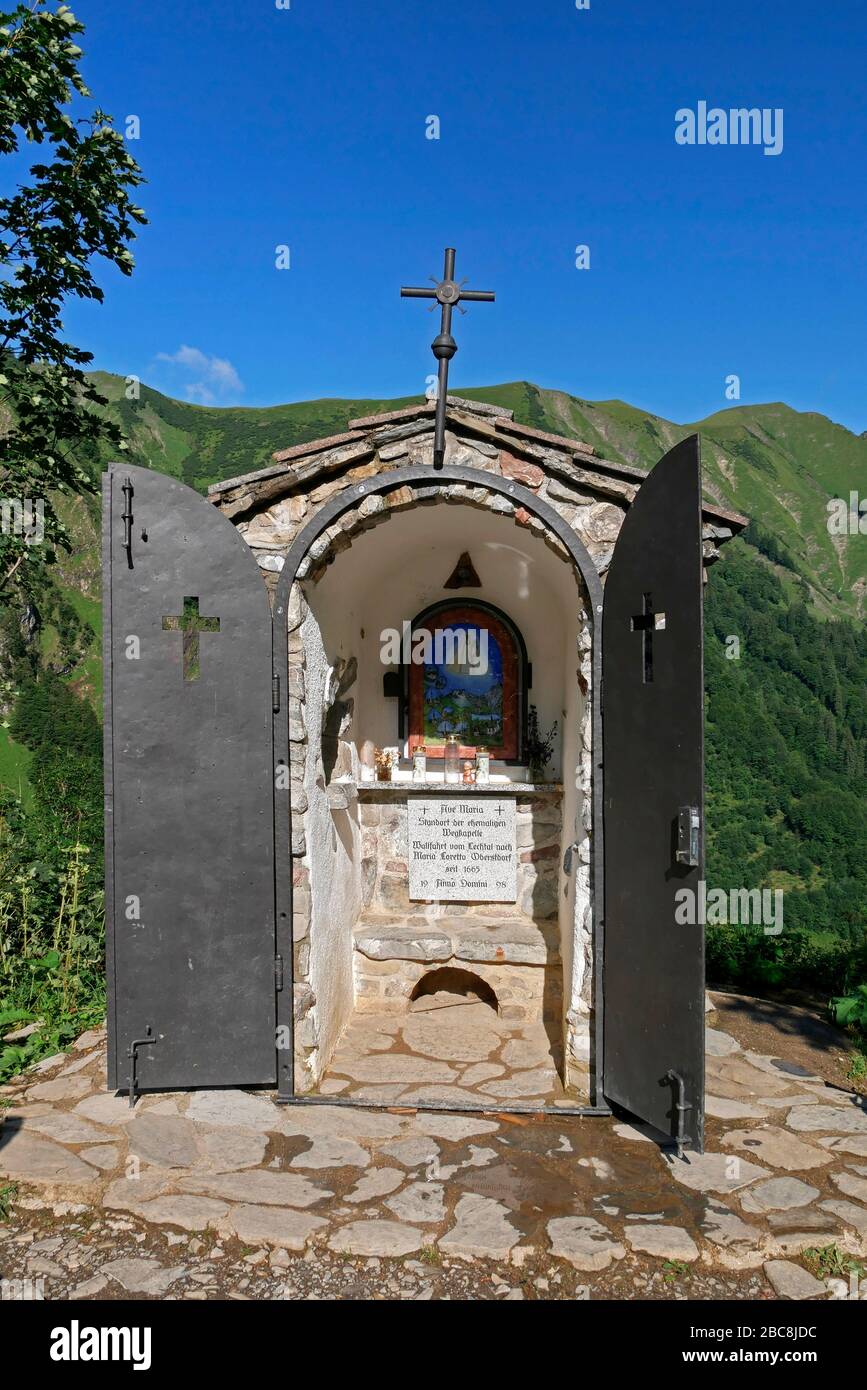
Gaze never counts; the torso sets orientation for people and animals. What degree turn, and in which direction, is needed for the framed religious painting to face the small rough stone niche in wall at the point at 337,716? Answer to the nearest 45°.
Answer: approximately 45° to its right

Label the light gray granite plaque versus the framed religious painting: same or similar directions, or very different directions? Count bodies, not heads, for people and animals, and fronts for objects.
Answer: same or similar directions

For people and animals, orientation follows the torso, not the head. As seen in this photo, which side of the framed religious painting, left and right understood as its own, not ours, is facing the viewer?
front

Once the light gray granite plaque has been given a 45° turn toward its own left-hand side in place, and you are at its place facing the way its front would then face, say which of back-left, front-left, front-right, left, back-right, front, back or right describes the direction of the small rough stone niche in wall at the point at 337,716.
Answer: right

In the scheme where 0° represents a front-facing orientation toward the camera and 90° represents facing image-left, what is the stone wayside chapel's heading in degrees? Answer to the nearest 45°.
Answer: approximately 0°

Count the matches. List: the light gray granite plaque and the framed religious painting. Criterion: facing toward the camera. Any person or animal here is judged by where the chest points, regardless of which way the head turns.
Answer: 2
